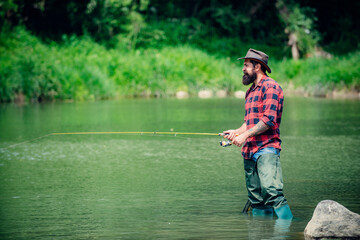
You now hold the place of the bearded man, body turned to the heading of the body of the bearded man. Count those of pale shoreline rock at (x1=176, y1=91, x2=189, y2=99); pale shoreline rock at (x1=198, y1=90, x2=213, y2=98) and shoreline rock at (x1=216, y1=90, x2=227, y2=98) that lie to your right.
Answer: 3

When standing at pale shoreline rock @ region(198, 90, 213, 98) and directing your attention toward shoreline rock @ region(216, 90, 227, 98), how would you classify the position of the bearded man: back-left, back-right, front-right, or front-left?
back-right

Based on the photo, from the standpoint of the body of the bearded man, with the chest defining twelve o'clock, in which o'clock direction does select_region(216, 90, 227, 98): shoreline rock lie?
The shoreline rock is roughly at 3 o'clock from the bearded man.

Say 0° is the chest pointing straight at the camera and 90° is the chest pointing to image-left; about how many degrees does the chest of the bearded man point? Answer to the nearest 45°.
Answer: approximately 90°

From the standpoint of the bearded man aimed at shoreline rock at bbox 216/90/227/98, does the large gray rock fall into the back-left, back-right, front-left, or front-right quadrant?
back-right

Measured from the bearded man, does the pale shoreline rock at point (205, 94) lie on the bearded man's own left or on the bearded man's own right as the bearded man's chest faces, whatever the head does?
on the bearded man's own right

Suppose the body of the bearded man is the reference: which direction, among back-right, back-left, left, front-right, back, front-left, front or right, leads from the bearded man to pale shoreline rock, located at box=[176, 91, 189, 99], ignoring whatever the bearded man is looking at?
right

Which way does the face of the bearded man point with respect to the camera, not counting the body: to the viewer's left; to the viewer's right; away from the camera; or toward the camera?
to the viewer's left
